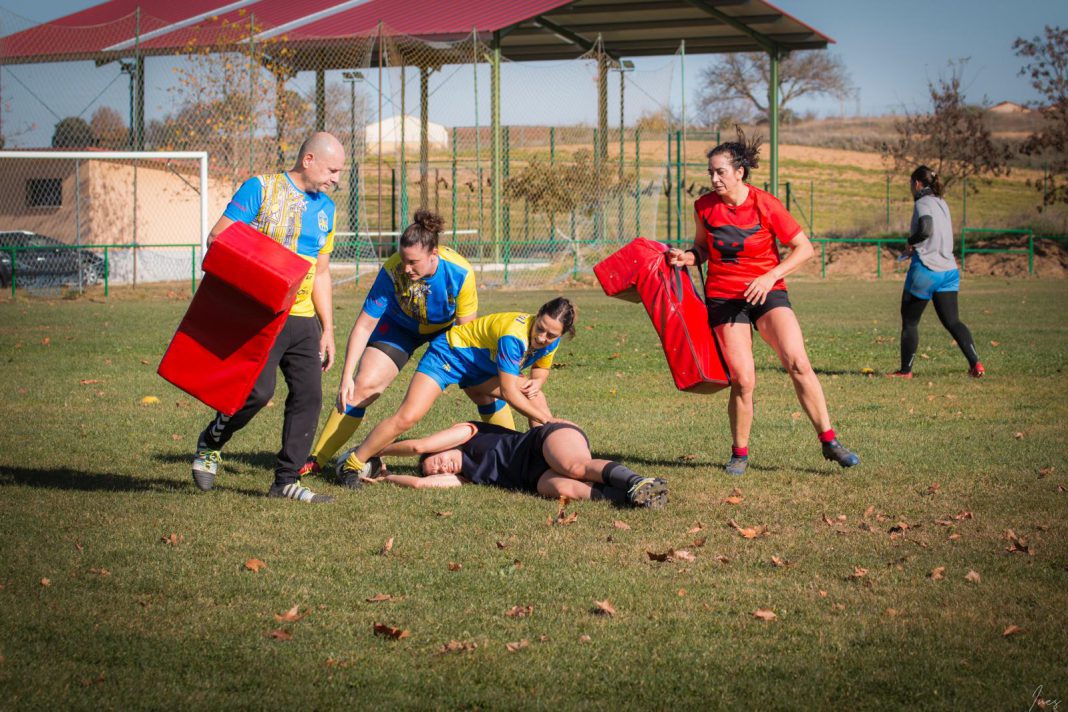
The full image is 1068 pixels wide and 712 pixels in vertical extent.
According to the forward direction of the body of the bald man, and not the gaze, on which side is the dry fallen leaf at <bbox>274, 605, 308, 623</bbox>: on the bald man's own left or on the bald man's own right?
on the bald man's own right

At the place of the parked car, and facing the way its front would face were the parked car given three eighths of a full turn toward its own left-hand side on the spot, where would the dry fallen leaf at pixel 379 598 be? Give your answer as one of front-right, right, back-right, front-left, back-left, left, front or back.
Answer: back-left

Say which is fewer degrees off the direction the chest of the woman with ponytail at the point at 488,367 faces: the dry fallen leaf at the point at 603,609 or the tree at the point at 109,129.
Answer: the dry fallen leaf

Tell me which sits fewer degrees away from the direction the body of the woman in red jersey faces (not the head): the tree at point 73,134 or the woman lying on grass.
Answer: the woman lying on grass

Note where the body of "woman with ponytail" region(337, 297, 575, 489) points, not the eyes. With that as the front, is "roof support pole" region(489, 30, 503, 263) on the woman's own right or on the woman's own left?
on the woman's own left

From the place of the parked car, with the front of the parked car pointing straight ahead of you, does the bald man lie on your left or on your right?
on your right

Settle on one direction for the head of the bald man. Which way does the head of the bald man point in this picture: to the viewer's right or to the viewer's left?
to the viewer's right

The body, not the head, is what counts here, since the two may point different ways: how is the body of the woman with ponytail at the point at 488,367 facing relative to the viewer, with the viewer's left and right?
facing the viewer and to the right of the viewer

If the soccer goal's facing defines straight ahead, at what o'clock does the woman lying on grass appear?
The woman lying on grass is roughly at 12 o'clock from the soccer goal.

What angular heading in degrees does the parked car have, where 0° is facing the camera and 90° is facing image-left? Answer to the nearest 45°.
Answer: approximately 270°
